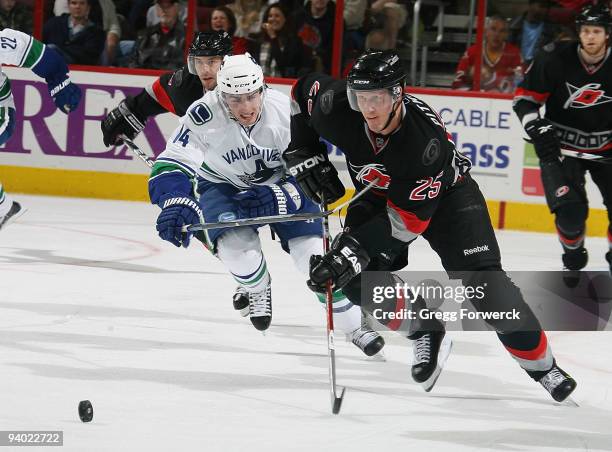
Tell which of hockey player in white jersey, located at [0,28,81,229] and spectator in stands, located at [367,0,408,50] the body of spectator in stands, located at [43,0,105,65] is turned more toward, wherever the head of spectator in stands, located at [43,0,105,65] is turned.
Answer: the hockey player in white jersey

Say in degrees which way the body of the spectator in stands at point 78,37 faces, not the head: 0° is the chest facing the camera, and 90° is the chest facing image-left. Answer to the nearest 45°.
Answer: approximately 0°

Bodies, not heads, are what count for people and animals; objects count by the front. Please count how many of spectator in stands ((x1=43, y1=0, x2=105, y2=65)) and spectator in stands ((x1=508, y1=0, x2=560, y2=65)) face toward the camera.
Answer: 2

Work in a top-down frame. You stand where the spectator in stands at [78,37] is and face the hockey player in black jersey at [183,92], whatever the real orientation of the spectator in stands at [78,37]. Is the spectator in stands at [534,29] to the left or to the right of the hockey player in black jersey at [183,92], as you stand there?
left

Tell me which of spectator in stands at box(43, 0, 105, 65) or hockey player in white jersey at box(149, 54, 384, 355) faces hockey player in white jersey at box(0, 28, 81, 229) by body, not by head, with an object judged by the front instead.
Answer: the spectator in stands

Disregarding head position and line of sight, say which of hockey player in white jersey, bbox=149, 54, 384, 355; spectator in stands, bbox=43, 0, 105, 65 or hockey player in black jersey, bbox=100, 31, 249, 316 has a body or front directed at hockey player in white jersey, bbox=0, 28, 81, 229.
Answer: the spectator in stands
